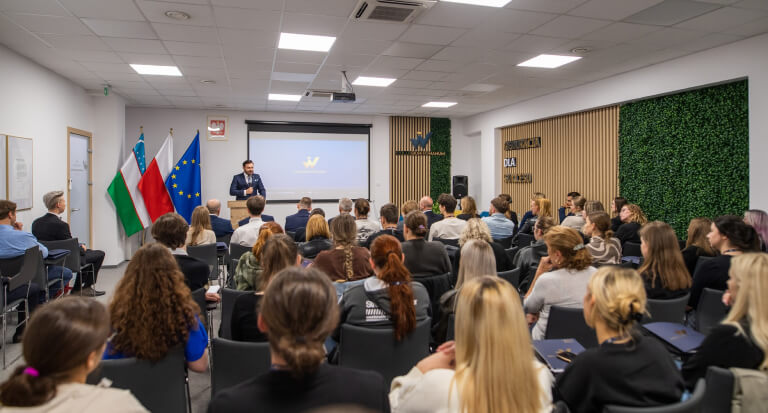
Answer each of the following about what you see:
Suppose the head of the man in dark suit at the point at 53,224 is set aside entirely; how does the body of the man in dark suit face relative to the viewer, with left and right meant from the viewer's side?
facing away from the viewer and to the right of the viewer

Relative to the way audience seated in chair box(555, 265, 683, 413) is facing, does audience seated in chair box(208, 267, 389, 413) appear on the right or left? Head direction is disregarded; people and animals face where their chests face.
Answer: on their left

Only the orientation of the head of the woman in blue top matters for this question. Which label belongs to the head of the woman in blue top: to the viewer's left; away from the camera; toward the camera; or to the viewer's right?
away from the camera

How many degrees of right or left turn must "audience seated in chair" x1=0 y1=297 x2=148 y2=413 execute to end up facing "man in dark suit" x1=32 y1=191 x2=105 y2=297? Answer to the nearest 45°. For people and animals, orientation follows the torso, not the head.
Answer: approximately 45° to their left

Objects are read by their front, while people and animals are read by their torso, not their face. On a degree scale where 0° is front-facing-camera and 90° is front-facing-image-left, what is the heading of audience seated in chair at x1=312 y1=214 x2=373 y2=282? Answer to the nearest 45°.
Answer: approximately 180°

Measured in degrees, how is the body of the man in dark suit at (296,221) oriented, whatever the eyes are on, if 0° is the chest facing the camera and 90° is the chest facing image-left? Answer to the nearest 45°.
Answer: approximately 180°

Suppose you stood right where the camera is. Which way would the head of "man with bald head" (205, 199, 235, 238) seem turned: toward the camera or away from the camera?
away from the camera

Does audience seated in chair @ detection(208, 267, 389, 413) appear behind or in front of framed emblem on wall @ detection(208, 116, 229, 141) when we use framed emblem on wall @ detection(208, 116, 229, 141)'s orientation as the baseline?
in front

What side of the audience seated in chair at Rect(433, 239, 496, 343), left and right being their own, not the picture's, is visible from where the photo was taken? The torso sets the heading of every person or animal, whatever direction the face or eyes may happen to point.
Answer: back

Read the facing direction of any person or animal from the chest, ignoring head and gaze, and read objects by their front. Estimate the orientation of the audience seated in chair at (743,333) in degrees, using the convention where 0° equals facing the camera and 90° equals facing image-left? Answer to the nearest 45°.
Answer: approximately 135°

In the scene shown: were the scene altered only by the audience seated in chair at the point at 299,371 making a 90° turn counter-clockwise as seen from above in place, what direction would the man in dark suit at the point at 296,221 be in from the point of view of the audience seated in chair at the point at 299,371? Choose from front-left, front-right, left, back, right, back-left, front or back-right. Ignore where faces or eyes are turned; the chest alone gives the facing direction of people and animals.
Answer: right

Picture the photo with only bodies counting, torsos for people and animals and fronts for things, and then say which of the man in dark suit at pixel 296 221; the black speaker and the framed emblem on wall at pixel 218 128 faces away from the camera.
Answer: the man in dark suit

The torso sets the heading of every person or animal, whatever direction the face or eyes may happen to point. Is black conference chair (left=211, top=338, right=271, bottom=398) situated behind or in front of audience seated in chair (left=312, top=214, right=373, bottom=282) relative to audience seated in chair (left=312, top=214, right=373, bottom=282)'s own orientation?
behind

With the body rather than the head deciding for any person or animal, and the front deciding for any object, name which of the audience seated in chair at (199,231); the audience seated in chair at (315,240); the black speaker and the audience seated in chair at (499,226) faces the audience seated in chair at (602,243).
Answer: the black speaker

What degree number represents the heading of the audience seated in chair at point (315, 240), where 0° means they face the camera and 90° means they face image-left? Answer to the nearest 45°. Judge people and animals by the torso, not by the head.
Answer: approximately 180°
